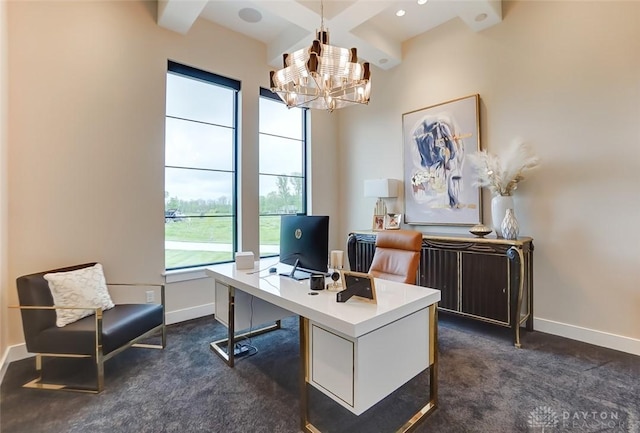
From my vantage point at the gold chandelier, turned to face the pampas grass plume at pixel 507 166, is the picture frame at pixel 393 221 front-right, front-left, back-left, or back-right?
front-left

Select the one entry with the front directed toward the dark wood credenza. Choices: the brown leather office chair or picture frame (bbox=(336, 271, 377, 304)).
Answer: the picture frame

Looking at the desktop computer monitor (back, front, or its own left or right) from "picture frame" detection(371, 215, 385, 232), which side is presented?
front

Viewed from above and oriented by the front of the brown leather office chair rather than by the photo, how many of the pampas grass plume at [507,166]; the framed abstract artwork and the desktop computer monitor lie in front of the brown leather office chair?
1

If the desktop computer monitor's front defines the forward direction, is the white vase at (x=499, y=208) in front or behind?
in front

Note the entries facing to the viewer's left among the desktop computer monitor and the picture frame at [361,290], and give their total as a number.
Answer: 0

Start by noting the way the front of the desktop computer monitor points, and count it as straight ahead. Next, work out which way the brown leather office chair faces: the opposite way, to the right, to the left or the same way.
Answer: the opposite way

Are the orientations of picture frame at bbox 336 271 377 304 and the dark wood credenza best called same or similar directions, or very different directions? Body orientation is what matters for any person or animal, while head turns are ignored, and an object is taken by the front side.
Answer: very different directions

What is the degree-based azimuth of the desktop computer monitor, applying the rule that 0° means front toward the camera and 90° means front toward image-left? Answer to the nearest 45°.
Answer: approximately 225°

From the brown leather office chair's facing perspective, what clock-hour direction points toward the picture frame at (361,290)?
The picture frame is roughly at 11 o'clock from the brown leather office chair.

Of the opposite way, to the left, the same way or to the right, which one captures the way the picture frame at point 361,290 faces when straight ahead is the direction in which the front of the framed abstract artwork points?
the opposite way

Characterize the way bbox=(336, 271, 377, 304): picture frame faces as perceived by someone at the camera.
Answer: facing away from the viewer and to the right of the viewer

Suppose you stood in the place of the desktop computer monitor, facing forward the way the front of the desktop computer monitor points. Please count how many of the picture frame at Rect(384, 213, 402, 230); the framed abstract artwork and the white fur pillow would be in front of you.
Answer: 2

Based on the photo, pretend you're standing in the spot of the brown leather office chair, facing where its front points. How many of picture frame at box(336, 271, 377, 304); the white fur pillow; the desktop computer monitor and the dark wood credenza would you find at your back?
1

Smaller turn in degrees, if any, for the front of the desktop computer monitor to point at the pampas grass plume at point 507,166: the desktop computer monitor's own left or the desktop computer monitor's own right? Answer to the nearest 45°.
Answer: approximately 45° to the desktop computer monitor's own right

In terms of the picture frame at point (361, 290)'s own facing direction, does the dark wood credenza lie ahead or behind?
ahead

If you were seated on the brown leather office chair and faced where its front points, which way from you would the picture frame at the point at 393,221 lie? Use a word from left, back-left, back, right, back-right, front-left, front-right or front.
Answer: back-right

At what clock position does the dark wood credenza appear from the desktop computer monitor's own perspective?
The dark wood credenza is roughly at 1 o'clock from the desktop computer monitor.
